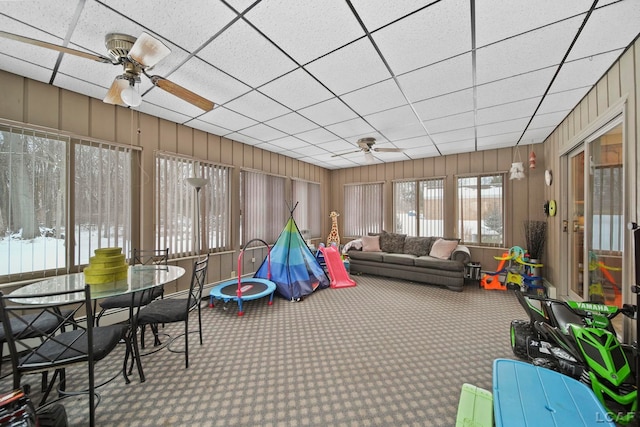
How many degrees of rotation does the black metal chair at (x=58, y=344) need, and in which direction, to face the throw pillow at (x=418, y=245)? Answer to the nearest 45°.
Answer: approximately 45° to its right

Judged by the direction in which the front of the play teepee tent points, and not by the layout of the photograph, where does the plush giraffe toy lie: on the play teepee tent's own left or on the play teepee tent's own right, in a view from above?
on the play teepee tent's own left

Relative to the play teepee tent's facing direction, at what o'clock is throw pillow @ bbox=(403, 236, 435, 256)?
The throw pillow is roughly at 10 o'clock from the play teepee tent.

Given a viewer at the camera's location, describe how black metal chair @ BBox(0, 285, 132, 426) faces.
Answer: facing away from the viewer and to the right of the viewer

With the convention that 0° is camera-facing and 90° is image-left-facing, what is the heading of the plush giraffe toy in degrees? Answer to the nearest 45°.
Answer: approximately 0°

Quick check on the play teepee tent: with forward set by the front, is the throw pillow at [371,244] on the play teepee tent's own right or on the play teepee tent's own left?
on the play teepee tent's own left

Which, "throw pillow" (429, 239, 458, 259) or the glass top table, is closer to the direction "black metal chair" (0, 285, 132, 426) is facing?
the glass top table

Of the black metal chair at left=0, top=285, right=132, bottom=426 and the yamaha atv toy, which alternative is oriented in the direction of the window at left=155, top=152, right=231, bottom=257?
the black metal chair

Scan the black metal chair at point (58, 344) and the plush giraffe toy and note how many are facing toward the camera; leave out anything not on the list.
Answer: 1
